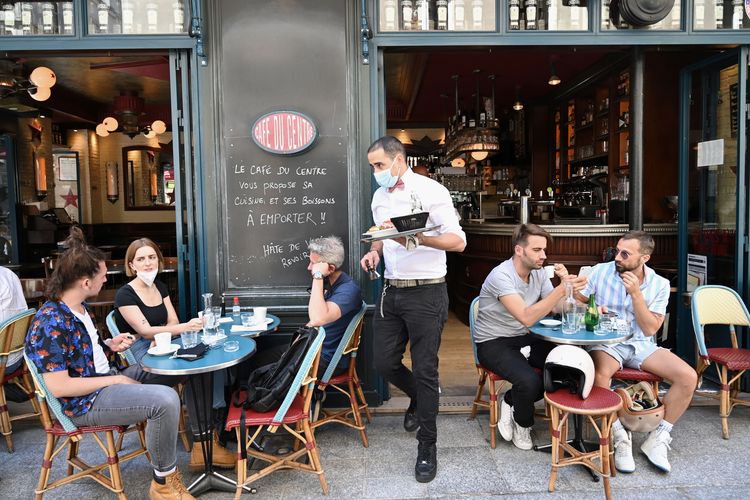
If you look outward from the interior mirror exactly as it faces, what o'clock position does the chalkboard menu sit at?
The chalkboard menu is roughly at 12 o'clock from the interior mirror.

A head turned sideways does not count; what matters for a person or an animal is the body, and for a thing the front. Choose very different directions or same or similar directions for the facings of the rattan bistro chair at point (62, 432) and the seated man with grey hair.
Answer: very different directions

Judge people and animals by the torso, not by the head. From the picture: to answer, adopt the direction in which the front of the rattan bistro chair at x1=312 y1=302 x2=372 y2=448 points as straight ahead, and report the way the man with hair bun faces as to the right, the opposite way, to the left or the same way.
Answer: the opposite way

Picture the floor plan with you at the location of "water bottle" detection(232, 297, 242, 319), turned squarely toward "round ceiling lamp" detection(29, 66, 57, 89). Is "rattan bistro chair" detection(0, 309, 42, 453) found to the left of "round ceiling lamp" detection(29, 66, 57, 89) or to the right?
left

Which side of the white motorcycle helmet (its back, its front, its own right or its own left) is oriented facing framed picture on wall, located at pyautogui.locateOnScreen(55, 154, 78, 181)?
right

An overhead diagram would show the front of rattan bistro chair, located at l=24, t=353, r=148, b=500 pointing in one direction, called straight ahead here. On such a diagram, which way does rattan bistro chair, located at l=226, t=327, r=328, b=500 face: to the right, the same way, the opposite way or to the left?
the opposite way

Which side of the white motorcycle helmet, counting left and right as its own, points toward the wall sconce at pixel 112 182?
right

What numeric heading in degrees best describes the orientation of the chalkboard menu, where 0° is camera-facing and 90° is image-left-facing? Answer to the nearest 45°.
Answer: approximately 0°

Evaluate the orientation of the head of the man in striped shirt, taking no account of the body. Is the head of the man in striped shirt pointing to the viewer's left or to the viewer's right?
to the viewer's left
